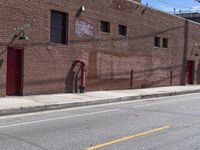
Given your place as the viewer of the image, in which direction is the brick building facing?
facing the viewer and to the right of the viewer
